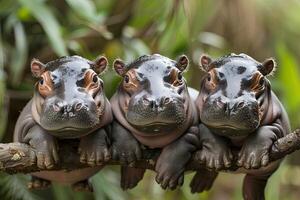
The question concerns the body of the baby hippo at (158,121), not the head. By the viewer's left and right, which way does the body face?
facing the viewer

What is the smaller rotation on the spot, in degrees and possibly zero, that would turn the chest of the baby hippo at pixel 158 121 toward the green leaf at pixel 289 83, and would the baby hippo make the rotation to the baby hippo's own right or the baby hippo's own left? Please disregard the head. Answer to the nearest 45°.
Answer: approximately 135° to the baby hippo's own left

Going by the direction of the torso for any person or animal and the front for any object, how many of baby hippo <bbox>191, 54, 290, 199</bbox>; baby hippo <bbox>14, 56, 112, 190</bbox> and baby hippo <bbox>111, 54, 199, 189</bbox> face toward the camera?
3

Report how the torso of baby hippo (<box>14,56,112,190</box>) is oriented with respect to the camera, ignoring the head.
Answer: toward the camera

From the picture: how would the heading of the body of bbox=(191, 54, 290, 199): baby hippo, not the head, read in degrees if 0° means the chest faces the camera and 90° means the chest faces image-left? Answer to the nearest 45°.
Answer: approximately 0°

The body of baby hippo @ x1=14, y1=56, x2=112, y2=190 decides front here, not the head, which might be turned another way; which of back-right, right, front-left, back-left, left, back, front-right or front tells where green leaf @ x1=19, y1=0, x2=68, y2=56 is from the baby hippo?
back

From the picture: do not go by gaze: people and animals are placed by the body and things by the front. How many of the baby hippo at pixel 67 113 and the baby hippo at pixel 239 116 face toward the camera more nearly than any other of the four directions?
2

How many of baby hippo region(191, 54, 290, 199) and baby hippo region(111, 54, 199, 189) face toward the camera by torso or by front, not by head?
2
